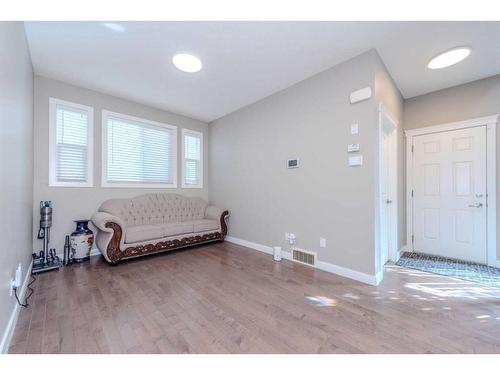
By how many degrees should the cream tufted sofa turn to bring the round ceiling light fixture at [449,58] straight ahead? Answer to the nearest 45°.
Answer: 0° — it already faces it

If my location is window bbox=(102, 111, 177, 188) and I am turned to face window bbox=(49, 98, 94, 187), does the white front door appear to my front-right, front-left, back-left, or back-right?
back-left

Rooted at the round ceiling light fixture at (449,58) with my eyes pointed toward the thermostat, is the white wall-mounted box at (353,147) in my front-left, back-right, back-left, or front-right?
front-left

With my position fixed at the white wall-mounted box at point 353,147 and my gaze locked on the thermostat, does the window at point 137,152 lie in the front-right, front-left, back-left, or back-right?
front-left

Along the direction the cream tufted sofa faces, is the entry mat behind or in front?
in front

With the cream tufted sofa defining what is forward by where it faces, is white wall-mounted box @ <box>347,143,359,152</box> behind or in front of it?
in front

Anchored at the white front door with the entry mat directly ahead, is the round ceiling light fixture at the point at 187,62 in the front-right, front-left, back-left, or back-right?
front-right

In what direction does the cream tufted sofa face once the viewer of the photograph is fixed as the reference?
facing the viewer and to the right of the viewer

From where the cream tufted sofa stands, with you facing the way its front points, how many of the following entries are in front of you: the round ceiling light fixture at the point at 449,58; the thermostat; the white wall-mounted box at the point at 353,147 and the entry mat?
4

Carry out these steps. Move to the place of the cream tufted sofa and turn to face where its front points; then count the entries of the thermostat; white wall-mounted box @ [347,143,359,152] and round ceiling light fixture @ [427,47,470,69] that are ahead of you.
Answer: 3

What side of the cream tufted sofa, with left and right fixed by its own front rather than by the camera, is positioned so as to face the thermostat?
front
